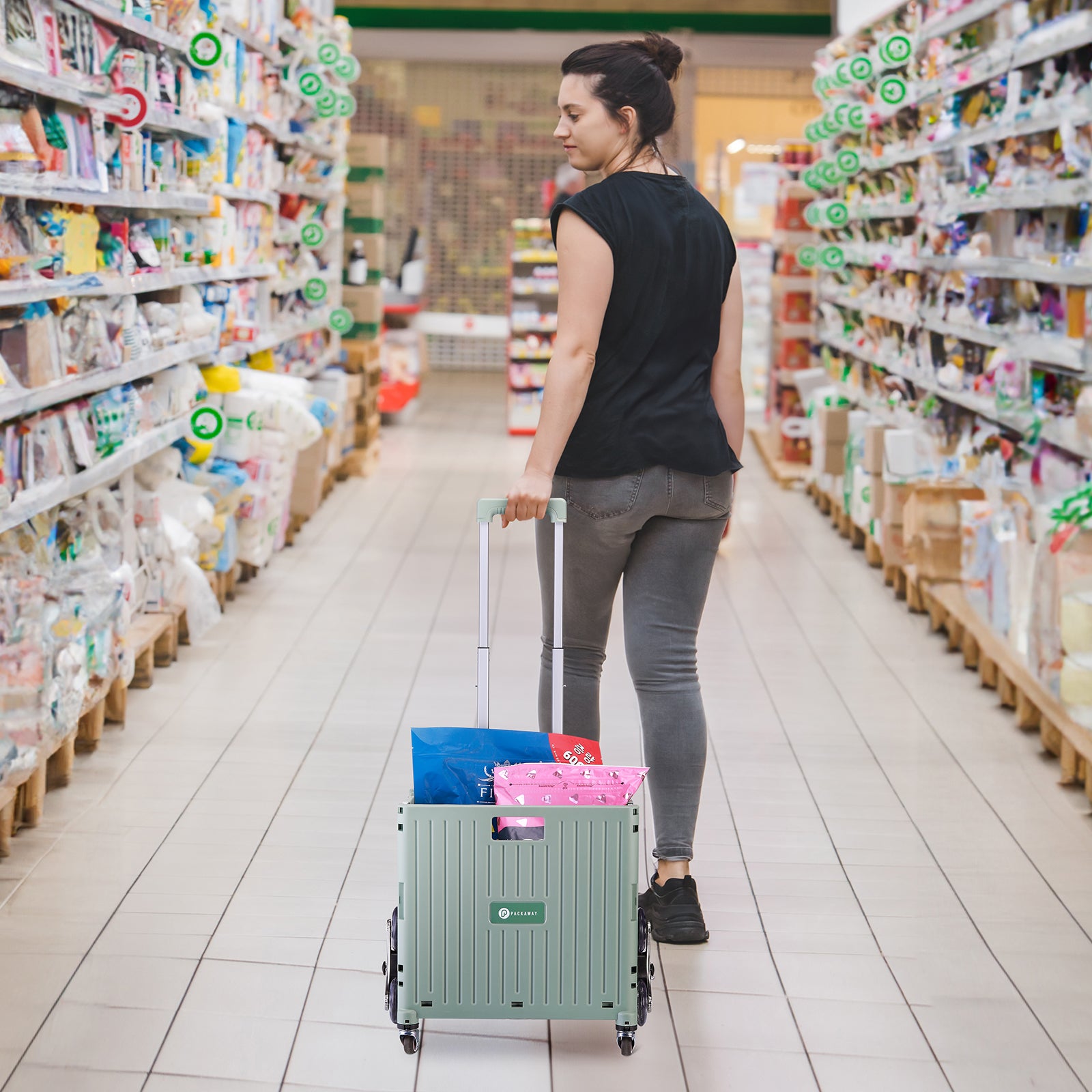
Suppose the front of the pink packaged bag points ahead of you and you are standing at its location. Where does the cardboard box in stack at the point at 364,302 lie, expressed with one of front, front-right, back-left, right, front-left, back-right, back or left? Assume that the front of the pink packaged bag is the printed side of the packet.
back

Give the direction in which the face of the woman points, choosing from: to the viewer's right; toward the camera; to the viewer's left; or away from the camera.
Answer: to the viewer's left

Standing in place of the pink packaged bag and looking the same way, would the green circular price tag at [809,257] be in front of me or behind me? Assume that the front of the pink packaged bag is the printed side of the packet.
behind

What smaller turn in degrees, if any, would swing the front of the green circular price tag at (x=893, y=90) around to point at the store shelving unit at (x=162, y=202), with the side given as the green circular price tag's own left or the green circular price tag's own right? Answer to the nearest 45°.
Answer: approximately 45° to the green circular price tag's own right
